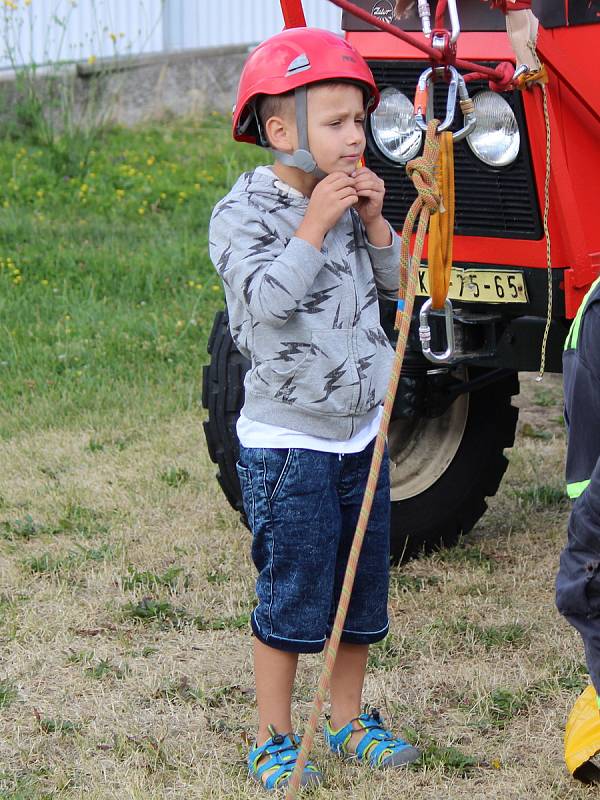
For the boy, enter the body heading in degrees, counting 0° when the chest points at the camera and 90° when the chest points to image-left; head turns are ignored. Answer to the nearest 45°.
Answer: approximately 315°
